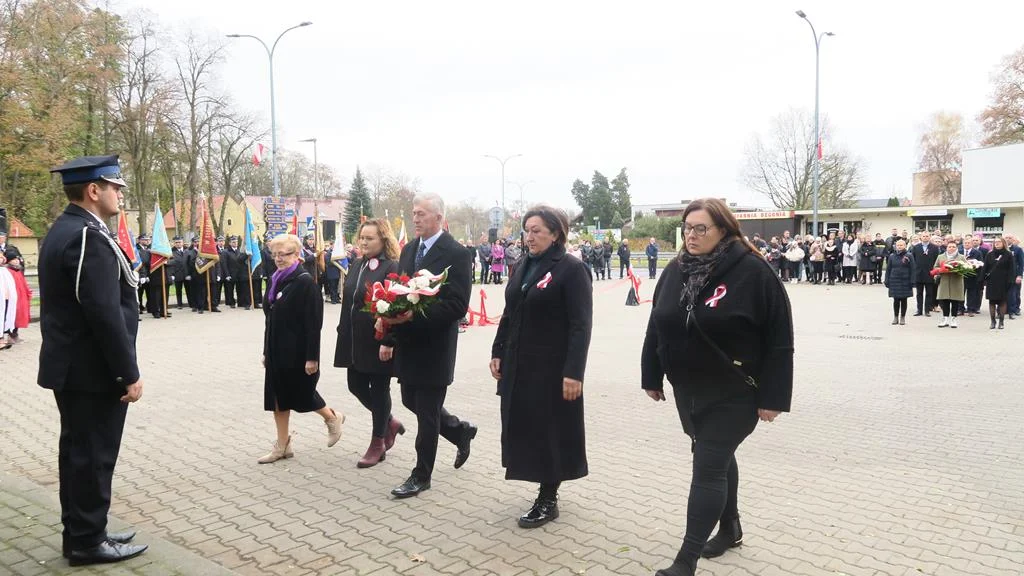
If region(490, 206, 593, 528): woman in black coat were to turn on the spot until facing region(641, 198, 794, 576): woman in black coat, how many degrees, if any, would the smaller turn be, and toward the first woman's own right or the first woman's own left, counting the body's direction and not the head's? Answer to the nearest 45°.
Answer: approximately 90° to the first woman's own left

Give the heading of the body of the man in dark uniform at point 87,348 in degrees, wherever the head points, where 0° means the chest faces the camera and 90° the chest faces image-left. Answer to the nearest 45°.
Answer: approximately 270°

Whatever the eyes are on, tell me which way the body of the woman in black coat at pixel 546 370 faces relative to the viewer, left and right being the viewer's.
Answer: facing the viewer and to the left of the viewer

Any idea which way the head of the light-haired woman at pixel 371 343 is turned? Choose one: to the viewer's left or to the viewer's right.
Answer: to the viewer's left

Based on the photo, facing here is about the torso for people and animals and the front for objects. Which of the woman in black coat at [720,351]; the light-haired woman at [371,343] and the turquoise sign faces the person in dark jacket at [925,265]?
the turquoise sign

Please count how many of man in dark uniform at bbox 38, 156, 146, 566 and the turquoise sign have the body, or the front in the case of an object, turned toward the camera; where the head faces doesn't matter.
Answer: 1

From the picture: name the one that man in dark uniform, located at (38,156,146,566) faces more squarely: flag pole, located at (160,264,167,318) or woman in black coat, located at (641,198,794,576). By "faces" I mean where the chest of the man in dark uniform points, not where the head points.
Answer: the woman in black coat

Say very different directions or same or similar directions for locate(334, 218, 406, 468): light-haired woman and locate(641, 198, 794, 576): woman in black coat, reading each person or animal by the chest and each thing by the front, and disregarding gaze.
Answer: same or similar directions

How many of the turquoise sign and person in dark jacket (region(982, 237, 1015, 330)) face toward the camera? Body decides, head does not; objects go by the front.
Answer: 2

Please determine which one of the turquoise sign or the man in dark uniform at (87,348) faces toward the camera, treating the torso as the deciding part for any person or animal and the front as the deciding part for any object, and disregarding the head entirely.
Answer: the turquoise sign

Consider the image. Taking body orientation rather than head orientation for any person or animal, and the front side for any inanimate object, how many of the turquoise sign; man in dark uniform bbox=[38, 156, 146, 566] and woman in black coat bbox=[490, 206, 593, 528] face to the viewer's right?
1

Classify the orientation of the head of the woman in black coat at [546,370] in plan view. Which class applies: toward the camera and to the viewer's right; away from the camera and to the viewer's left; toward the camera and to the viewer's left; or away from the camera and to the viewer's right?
toward the camera and to the viewer's left

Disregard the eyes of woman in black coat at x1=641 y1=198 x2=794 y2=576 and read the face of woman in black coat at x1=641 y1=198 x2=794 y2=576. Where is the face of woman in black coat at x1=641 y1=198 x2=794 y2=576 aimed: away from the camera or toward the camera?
toward the camera

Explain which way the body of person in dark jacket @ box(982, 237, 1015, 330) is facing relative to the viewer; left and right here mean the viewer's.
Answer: facing the viewer
